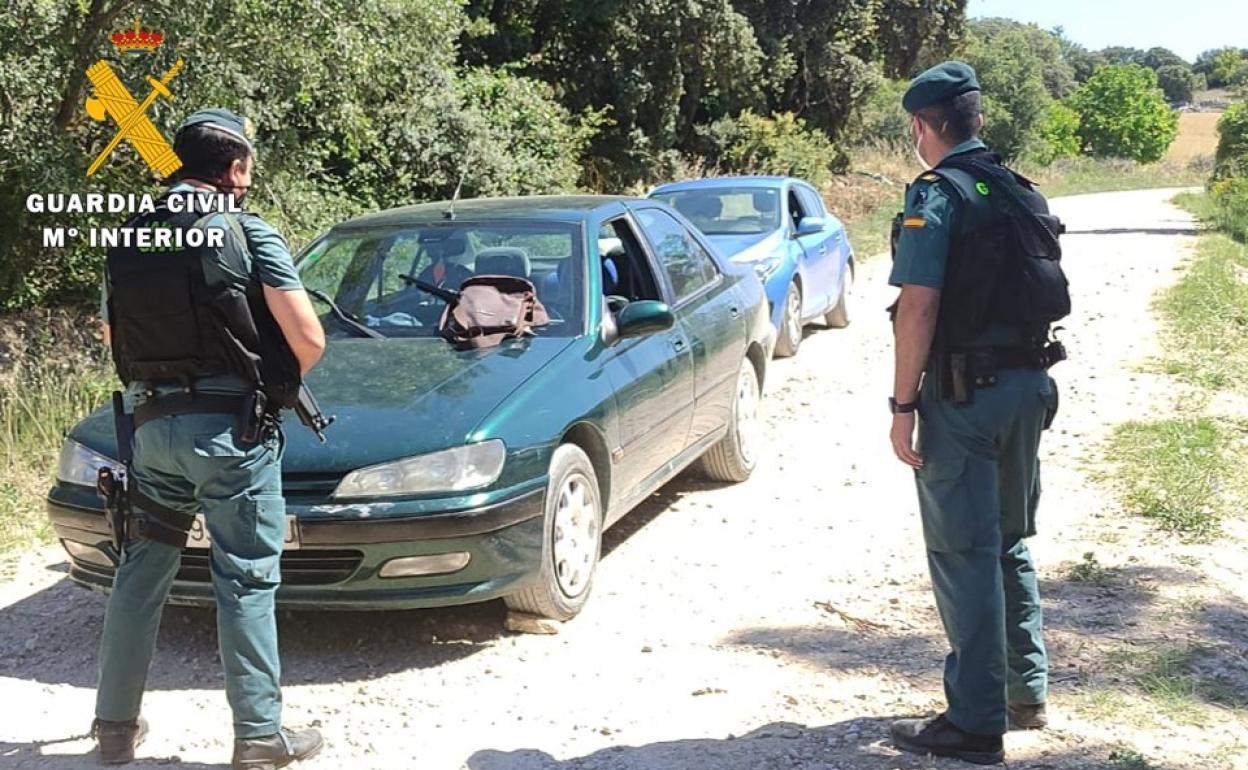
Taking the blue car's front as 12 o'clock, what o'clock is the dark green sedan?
The dark green sedan is roughly at 11 o'clock from the blue car.

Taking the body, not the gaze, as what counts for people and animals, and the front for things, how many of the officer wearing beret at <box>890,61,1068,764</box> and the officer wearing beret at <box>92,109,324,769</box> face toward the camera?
0

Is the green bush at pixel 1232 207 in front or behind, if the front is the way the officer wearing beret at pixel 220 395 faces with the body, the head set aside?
in front

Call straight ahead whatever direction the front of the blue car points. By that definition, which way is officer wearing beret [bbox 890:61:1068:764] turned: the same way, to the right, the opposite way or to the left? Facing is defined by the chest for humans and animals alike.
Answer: to the right

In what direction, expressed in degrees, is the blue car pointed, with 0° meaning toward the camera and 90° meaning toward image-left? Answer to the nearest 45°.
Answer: approximately 45°

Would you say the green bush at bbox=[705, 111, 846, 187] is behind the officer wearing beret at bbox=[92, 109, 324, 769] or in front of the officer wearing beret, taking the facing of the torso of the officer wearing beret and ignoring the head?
in front

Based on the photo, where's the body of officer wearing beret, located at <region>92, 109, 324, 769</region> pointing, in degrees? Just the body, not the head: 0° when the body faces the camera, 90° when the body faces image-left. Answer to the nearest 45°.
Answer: approximately 225°

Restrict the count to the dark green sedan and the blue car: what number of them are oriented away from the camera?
0

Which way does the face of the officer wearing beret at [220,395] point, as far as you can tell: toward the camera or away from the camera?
away from the camera

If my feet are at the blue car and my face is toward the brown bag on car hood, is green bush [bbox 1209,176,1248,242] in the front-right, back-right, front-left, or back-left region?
back-left

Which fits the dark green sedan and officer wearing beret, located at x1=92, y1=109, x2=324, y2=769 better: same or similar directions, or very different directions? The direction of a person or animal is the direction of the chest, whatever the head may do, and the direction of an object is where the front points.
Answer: very different directions

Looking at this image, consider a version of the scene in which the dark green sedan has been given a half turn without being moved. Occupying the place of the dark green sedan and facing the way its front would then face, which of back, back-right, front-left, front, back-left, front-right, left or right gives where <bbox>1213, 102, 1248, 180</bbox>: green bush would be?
front

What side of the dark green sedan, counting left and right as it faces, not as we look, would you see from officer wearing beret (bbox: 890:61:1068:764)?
left

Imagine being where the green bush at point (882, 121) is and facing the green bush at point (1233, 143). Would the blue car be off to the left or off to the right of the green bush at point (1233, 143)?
right

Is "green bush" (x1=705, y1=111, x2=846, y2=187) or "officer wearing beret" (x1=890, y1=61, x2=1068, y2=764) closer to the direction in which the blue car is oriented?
the officer wearing beret

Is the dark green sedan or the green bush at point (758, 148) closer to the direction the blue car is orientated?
the dark green sedan

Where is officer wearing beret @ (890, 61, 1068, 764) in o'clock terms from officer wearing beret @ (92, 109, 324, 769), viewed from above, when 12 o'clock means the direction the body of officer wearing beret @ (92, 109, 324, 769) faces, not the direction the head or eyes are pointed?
officer wearing beret @ (890, 61, 1068, 764) is roughly at 2 o'clock from officer wearing beret @ (92, 109, 324, 769).
